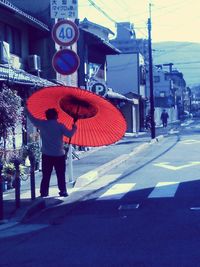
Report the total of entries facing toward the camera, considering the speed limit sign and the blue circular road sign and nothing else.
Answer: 2

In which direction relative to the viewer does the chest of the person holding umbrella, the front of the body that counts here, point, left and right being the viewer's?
facing away from the viewer

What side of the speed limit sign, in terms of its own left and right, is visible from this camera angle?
front

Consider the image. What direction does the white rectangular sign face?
toward the camera

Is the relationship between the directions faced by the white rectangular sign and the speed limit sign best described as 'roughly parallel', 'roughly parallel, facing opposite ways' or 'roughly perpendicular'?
roughly parallel

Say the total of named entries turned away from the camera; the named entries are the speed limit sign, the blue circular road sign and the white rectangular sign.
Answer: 0

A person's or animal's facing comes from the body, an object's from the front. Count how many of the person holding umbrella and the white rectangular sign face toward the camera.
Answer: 1
